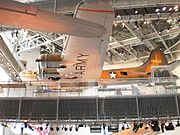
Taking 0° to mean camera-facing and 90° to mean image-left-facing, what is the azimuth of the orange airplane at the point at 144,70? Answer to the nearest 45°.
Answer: approximately 90°
